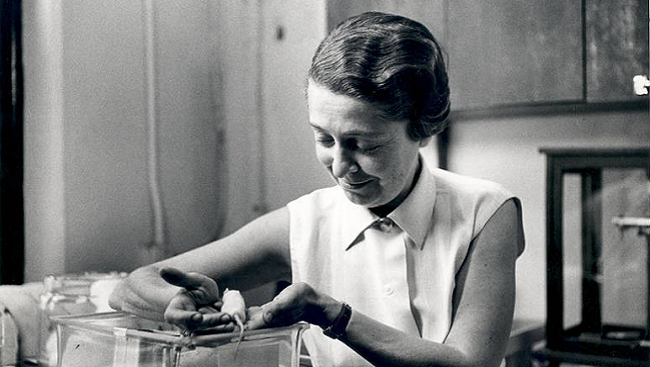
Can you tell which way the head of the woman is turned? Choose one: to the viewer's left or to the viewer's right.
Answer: to the viewer's left

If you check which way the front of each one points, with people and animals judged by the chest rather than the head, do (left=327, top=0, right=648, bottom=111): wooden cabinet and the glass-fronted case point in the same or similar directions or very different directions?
same or similar directions

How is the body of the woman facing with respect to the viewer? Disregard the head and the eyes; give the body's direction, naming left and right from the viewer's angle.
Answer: facing the viewer and to the left of the viewer

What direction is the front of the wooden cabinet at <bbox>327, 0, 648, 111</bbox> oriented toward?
toward the camera

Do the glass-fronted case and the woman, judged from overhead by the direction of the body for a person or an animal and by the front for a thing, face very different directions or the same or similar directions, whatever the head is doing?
same or similar directions

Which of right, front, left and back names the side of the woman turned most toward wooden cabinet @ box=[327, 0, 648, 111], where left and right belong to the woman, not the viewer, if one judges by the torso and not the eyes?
back

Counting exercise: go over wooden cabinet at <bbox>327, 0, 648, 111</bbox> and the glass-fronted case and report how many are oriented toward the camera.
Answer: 2

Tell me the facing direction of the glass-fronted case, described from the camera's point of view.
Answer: facing the viewer

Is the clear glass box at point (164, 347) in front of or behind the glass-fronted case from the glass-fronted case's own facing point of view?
in front
